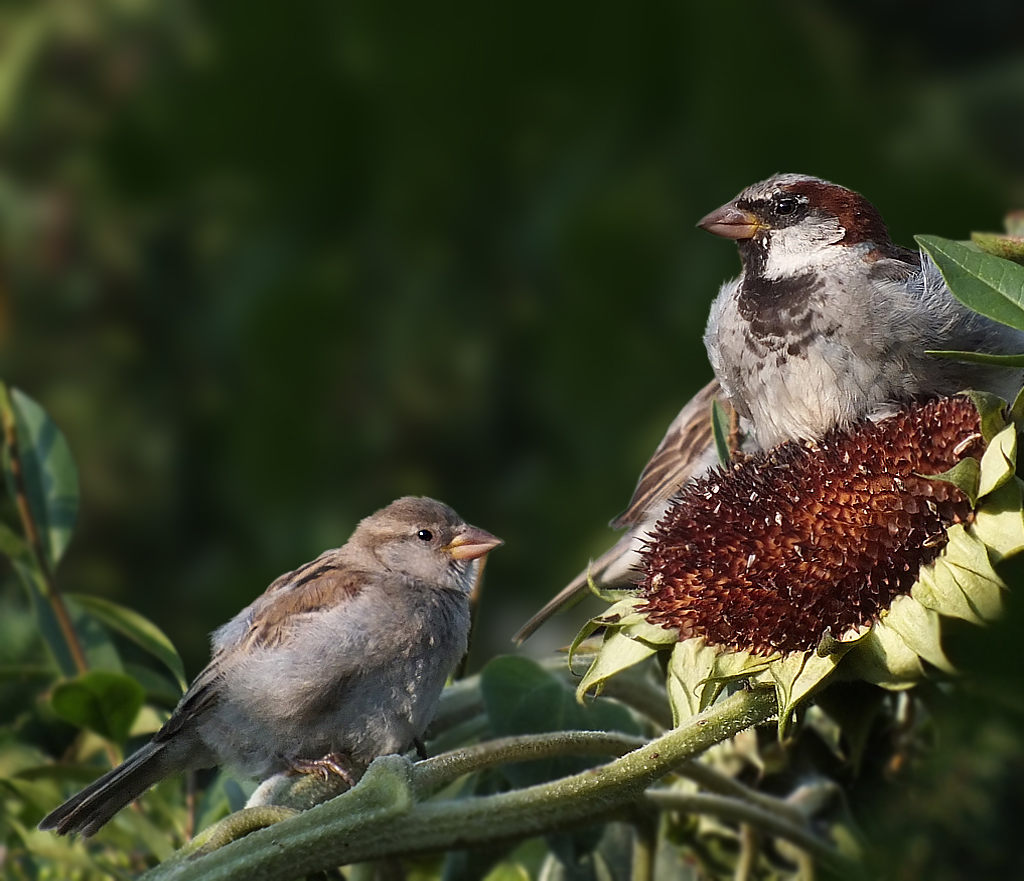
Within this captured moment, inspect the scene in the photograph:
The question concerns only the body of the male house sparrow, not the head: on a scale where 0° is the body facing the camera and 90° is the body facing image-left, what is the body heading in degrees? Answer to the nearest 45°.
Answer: approximately 45°
